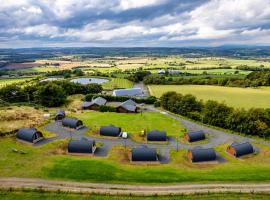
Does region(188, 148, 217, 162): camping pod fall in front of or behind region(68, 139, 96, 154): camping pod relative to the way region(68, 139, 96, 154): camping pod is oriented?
in front

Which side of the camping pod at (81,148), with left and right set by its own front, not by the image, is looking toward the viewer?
right

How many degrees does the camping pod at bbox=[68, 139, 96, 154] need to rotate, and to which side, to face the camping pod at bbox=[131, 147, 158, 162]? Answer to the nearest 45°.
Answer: approximately 45° to its right

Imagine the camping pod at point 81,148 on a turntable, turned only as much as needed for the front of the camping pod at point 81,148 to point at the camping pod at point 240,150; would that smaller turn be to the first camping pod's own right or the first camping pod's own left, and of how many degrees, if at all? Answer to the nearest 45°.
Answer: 0° — it already faces it

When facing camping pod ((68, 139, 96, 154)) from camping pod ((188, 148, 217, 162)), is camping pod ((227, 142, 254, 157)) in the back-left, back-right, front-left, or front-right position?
back-right

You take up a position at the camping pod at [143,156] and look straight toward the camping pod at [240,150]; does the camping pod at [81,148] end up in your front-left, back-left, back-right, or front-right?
back-left
